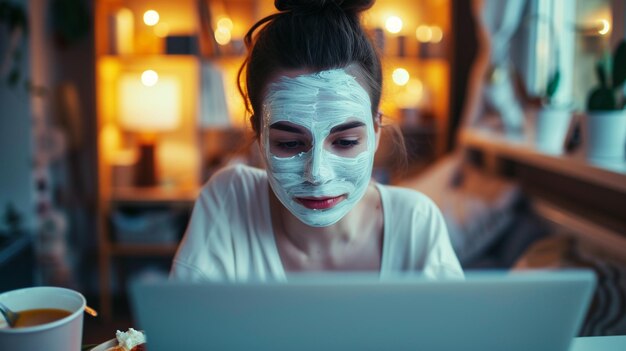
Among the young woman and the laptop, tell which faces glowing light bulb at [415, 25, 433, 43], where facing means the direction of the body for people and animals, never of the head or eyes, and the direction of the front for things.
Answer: the laptop

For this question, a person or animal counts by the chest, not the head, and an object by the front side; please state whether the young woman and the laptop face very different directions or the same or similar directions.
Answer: very different directions

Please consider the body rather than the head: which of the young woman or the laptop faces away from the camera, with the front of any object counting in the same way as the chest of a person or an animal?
the laptop

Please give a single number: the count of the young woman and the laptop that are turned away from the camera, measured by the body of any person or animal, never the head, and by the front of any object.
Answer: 1

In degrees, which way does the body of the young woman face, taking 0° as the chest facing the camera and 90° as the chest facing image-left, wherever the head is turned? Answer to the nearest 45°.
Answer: approximately 0°

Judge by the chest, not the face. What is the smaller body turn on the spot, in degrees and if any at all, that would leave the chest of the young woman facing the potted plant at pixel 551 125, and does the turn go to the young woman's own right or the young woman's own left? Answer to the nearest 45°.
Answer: approximately 135° to the young woman's own left

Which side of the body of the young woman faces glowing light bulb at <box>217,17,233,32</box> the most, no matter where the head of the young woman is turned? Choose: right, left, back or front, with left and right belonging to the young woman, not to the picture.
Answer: back

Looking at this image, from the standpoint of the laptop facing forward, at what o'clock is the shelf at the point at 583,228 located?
The shelf is roughly at 1 o'clock from the laptop.

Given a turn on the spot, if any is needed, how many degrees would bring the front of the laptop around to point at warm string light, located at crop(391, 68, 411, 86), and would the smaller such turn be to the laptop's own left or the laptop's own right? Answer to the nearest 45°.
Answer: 0° — it already faces it

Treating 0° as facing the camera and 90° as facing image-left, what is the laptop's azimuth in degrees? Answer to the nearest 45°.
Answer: approximately 180°

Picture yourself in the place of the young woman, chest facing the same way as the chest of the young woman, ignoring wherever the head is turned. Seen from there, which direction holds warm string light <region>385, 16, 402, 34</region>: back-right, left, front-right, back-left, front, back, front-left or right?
back

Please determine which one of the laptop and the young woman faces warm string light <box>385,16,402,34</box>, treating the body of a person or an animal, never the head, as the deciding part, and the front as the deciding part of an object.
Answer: the laptop

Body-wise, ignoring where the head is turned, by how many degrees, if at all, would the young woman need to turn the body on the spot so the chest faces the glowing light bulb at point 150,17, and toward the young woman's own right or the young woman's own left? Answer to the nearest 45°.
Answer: approximately 180°
